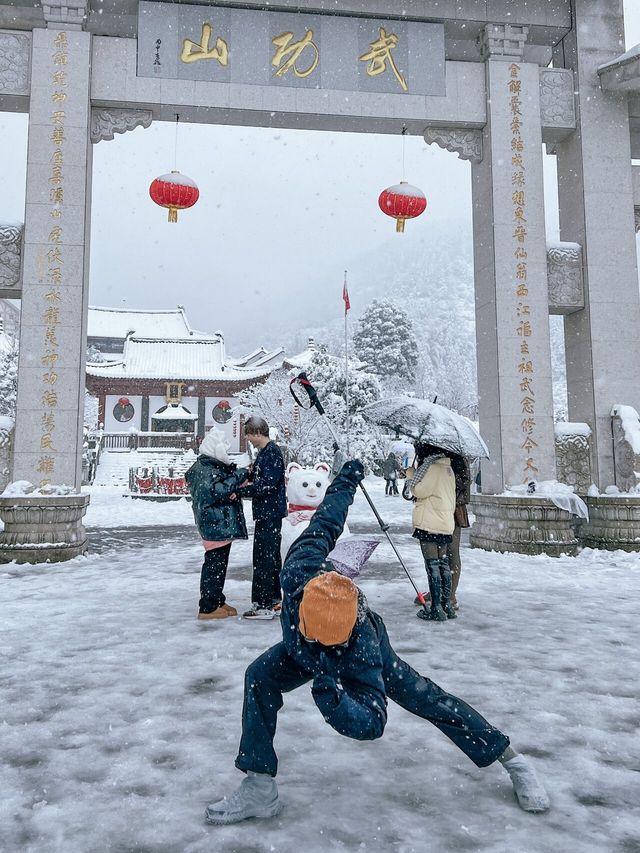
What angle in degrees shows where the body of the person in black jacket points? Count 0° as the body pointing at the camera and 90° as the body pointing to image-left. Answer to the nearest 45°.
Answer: approximately 90°

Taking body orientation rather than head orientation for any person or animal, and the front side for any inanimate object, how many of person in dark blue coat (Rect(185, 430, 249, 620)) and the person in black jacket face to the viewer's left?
1

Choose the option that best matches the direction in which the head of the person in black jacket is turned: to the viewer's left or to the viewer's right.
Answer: to the viewer's left

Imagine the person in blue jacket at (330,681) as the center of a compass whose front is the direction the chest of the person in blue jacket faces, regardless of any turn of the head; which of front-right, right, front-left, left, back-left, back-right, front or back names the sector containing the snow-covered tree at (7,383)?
back-right

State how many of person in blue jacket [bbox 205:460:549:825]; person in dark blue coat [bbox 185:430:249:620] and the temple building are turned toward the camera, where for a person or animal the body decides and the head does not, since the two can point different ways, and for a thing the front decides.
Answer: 2

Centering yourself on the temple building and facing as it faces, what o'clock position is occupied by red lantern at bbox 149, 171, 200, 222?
The red lantern is roughly at 12 o'clock from the temple building.

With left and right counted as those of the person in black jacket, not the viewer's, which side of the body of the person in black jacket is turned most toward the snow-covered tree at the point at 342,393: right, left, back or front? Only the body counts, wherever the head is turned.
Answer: right

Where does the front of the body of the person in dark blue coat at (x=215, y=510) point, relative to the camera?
to the viewer's right

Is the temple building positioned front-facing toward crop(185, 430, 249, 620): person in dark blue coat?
yes

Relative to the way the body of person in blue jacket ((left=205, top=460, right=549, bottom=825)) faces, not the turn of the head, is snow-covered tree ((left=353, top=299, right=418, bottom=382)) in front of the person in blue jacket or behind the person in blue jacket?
behind
